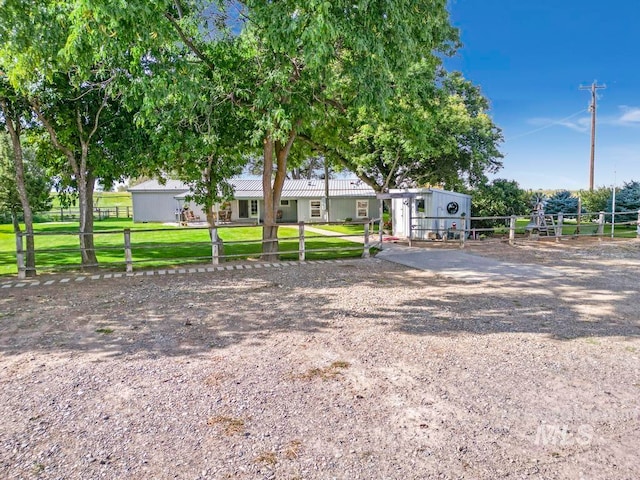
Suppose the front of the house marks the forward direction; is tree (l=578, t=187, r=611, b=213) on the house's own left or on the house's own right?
on the house's own left

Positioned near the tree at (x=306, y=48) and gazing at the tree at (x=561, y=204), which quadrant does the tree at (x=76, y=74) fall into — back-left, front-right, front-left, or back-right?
back-left

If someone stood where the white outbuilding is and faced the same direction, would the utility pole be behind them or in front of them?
behind

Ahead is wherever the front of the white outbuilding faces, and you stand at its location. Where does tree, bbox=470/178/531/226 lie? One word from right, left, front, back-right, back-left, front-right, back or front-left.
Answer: back

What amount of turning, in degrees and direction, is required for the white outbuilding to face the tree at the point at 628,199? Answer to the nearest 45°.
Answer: approximately 180°

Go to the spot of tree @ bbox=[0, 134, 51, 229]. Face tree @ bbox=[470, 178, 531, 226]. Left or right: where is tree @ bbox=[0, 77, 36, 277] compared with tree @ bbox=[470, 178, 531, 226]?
right

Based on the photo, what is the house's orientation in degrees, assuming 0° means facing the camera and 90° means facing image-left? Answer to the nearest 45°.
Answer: approximately 0°
